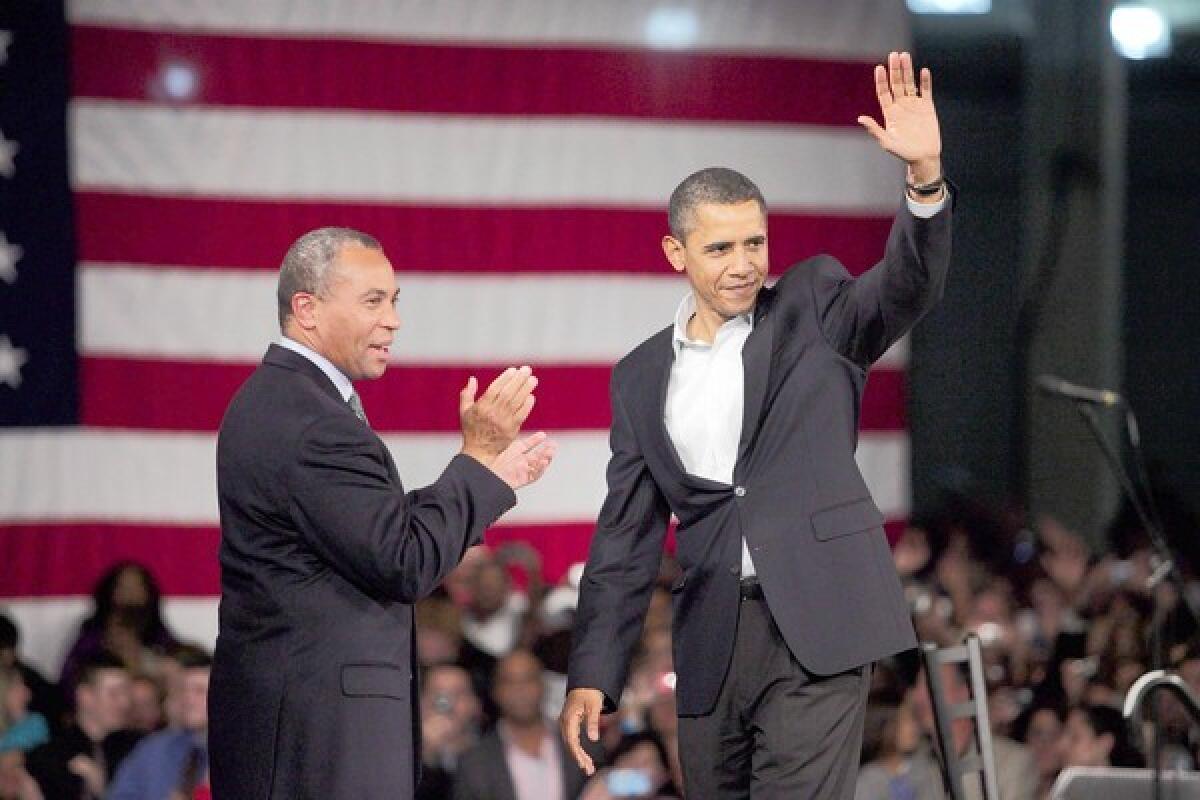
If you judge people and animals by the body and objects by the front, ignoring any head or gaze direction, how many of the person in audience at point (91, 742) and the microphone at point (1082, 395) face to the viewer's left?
1

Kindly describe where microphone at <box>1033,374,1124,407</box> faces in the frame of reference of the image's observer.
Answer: facing to the left of the viewer

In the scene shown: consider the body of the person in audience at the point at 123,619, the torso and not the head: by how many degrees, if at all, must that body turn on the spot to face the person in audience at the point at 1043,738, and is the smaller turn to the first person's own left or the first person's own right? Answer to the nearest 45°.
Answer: approximately 45° to the first person's own left

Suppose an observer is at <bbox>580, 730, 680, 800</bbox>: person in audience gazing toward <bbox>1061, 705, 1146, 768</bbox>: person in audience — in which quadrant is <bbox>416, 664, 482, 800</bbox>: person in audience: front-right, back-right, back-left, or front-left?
back-left

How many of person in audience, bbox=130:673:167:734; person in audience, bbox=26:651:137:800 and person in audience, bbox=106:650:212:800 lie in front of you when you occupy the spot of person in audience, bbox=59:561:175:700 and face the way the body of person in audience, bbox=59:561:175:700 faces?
3
